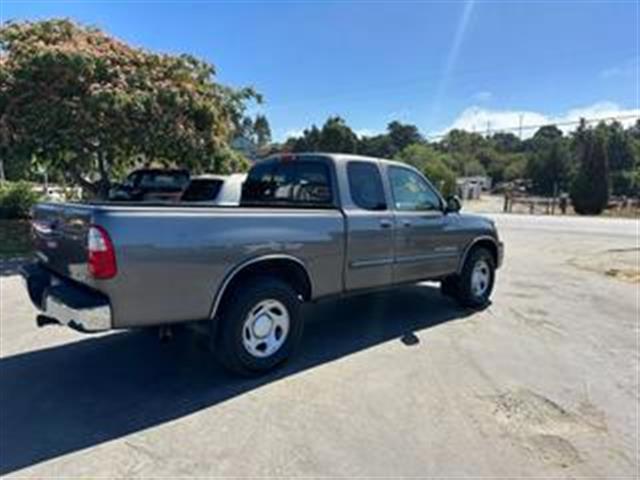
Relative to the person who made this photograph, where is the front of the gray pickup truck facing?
facing away from the viewer and to the right of the viewer

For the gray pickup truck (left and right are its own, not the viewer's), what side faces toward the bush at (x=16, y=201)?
left

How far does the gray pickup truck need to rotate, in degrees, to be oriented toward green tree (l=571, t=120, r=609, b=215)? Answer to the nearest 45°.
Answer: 0° — it already faces it

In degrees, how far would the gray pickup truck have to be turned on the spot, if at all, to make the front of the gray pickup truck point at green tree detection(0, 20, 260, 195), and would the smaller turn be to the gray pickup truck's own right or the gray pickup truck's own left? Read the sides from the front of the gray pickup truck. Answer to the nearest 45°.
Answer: approximately 90° to the gray pickup truck's own left

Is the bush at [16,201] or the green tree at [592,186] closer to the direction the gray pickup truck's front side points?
the green tree

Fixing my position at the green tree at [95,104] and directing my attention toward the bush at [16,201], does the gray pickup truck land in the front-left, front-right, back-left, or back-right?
back-left
